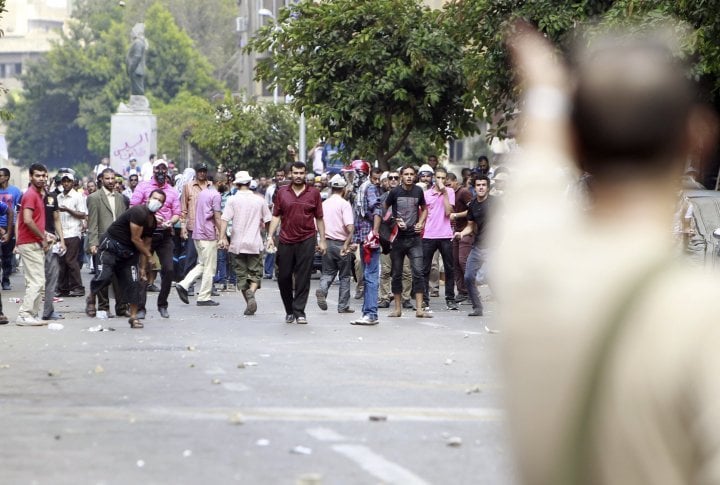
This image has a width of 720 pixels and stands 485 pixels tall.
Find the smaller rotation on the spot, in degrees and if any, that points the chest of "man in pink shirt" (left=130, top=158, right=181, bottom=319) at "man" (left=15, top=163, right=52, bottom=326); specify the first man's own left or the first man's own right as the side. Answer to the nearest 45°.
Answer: approximately 45° to the first man's own right

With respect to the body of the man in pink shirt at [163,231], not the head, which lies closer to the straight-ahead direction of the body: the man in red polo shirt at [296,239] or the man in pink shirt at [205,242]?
the man in red polo shirt

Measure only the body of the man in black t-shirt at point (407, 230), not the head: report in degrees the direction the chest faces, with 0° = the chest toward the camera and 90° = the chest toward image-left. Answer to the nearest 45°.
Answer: approximately 0°

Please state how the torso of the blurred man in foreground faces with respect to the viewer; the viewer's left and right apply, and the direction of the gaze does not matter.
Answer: facing away from the viewer

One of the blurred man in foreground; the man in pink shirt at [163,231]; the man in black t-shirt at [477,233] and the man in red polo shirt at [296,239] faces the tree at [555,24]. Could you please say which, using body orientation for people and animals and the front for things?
the blurred man in foreground

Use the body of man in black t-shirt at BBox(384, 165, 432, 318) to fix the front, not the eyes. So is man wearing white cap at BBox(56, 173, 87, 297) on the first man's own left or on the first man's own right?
on the first man's own right

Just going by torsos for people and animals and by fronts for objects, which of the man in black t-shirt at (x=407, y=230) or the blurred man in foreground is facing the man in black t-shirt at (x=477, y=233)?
the blurred man in foreground
